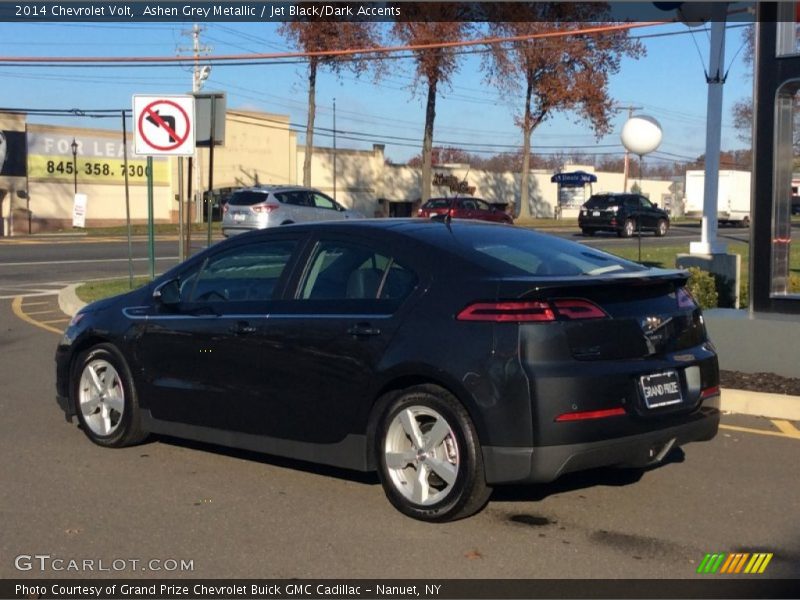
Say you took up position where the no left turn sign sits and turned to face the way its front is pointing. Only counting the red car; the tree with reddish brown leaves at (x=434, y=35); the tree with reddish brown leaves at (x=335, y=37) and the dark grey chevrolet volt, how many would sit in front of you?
1

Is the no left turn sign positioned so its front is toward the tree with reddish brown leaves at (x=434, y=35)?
no

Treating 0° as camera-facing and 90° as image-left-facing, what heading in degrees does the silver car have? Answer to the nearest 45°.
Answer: approximately 225°

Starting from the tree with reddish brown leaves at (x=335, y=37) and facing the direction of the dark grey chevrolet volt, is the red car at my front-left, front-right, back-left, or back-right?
front-left

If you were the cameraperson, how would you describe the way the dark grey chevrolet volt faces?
facing away from the viewer and to the left of the viewer

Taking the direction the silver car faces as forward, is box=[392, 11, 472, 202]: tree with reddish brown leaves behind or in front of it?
in front

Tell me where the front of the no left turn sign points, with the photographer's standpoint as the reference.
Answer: facing the viewer

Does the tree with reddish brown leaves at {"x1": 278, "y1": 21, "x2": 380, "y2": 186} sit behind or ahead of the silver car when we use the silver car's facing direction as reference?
ahead

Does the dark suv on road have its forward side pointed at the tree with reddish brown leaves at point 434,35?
no

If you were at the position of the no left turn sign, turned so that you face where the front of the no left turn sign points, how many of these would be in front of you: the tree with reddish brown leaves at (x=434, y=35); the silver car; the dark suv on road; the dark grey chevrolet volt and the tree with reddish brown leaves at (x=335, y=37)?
1

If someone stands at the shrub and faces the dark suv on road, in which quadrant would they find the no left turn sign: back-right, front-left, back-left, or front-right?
front-left

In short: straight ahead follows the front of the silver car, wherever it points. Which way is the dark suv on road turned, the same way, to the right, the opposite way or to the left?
the same way

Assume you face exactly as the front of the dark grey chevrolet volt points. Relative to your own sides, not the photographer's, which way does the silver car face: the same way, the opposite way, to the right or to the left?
to the right

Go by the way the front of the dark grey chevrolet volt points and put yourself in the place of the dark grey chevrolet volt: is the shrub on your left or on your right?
on your right

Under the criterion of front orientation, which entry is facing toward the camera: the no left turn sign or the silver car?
the no left turn sign

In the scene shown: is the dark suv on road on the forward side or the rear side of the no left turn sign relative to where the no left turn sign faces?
on the rear side

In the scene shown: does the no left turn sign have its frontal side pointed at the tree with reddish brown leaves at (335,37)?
no

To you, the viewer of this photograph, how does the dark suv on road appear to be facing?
facing away from the viewer and to the right of the viewer

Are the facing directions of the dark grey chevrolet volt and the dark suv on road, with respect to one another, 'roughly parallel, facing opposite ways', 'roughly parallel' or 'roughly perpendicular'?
roughly perpendicular

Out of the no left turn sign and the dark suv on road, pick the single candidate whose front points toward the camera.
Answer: the no left turn sign
